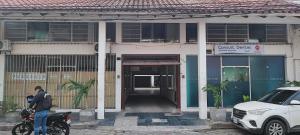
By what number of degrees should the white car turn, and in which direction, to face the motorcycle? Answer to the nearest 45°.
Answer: approximately 45° to its right

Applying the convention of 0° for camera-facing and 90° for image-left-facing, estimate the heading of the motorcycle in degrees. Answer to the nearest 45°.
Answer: approximately 90°

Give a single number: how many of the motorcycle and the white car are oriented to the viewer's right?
0

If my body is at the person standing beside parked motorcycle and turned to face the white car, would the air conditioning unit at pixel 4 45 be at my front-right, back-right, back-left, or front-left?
back-left

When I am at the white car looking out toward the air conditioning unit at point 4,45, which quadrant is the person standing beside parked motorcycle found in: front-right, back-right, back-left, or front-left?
front-left

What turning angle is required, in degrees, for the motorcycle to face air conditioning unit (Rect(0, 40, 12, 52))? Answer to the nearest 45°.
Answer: approximately 90° to its right

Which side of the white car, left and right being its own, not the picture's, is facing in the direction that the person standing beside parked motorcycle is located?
front

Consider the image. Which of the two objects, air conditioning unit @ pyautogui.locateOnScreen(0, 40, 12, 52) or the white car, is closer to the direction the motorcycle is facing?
the air conditioning unit

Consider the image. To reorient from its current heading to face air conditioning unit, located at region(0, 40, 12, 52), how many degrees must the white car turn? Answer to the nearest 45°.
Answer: approximately 45° to its right

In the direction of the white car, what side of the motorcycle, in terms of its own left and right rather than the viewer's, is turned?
back
